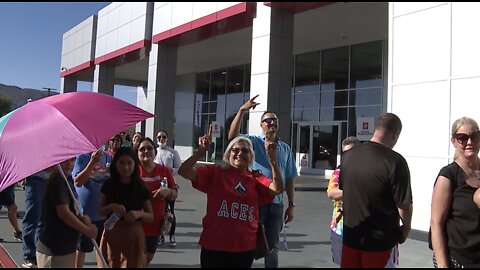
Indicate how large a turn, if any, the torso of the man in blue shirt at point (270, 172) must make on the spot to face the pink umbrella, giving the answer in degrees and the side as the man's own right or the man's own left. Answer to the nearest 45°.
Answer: approximately 45° to the man's own right

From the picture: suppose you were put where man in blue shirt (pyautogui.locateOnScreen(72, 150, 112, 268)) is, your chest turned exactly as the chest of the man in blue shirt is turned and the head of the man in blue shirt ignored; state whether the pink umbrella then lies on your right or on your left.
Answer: on your right

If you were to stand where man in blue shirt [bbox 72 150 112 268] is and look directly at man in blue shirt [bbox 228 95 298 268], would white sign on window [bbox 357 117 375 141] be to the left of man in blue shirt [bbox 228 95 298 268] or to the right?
left

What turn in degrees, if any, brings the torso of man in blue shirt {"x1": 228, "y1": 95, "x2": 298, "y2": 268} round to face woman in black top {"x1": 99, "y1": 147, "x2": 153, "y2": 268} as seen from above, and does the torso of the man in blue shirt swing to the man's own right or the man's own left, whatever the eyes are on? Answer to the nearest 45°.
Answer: approximately 45° to the man's own right

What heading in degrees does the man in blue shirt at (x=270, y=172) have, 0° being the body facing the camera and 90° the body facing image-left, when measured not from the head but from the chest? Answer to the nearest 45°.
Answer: approximately 0°

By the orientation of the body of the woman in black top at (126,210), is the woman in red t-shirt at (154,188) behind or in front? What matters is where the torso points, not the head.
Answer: behind

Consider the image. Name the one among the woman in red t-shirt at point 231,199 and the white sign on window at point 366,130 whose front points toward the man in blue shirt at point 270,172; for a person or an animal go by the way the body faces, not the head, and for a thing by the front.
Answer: the white sign on window

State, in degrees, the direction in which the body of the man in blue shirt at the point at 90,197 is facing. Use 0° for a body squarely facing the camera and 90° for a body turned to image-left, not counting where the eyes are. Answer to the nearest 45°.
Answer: approximately 315°

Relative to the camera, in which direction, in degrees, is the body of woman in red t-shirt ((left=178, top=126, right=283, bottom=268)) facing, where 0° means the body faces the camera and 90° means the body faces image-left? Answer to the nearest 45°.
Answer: approximately 0°
